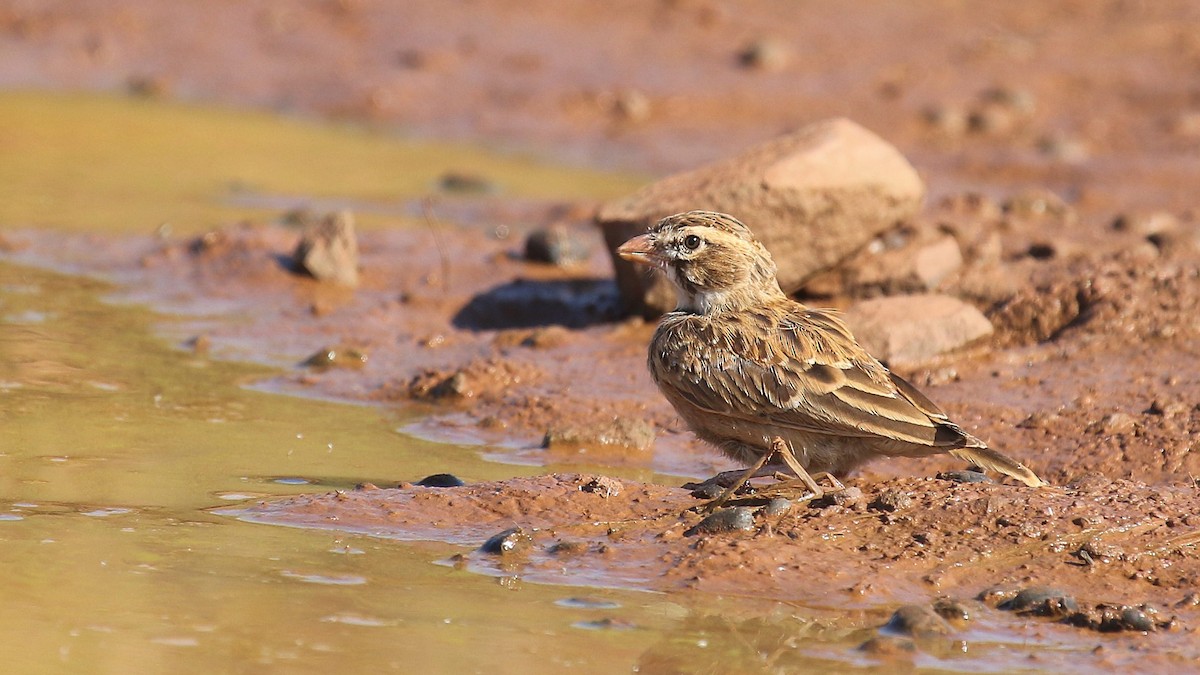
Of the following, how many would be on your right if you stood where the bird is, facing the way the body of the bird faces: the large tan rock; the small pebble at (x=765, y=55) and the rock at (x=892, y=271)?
3

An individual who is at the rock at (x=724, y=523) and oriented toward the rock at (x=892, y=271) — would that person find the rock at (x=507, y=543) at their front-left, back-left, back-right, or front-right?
back-left

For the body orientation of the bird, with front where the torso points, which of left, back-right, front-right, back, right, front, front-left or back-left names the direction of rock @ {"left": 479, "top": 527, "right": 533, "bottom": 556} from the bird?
front-left

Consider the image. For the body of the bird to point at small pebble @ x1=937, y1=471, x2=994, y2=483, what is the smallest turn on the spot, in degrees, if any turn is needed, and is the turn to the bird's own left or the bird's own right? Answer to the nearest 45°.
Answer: approximately 180°

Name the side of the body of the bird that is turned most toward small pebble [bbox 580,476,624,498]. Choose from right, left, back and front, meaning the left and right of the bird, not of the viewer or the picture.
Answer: front

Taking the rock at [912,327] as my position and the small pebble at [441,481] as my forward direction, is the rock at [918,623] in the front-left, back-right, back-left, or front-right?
front-left

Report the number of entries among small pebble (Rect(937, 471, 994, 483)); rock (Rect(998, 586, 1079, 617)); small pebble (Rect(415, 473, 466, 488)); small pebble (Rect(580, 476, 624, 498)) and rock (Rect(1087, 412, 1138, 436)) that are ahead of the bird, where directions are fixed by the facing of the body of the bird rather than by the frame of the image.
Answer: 2

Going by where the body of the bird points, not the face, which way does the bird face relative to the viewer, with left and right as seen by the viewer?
facing to the left of the viewer

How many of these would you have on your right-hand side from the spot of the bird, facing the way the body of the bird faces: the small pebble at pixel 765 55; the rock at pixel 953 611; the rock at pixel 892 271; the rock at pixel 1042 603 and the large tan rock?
3

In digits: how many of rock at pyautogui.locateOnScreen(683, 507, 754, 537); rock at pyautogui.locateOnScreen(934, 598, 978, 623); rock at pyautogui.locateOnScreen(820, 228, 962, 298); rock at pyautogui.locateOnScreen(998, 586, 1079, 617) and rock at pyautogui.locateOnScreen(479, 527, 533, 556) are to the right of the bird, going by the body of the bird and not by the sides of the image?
1

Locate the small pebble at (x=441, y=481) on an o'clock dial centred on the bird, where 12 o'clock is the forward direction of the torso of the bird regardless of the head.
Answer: The small pebble is roughly at 12 o'clock from the bird.

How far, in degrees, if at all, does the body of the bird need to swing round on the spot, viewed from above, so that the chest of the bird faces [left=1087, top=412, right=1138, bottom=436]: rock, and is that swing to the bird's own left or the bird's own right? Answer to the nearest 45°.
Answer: approximately 135° to the bird's own right

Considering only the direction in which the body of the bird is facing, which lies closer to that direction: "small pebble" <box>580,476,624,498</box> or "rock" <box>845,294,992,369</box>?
the small pebble

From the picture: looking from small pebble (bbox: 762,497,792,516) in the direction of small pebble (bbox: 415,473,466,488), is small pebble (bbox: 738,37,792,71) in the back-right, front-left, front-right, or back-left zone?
front-right

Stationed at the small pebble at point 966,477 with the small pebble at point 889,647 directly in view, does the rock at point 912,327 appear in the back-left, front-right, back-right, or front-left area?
back-right

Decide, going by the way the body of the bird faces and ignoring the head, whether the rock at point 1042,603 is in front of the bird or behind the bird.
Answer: behind

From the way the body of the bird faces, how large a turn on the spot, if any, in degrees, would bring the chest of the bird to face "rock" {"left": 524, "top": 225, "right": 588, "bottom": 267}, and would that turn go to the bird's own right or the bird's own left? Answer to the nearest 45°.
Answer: approximately 90° to the bird's own right

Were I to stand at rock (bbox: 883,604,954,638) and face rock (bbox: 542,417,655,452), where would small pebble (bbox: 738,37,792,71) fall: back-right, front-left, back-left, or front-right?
front-right

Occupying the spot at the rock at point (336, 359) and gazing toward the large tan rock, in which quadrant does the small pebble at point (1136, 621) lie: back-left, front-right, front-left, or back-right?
front-right

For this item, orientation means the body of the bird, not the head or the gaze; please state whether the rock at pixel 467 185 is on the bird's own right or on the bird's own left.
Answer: on the bird's own right

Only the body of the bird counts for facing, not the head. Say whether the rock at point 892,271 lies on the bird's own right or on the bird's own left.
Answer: on the bird's own right
